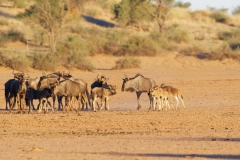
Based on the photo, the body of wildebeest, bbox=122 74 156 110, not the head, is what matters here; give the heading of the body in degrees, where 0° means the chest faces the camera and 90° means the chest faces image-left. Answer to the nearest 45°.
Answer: approximately 90°

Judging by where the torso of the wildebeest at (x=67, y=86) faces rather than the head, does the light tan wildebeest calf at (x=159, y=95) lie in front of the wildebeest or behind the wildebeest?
behind

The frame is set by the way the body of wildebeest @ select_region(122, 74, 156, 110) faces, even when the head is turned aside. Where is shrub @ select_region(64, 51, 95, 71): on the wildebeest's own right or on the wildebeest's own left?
on the wildebeest's own right

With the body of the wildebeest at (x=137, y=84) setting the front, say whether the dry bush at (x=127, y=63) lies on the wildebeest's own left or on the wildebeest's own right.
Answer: on the wildebeest's own right

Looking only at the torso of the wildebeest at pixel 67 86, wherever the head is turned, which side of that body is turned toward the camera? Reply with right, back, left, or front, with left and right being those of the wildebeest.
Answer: left
